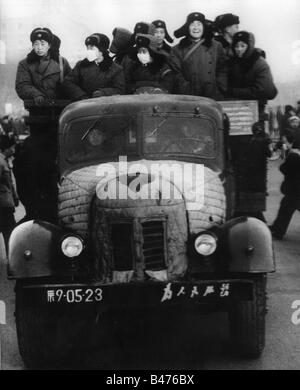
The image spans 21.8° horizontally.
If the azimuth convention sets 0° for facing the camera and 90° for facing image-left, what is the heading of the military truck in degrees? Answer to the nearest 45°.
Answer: approximately 0°

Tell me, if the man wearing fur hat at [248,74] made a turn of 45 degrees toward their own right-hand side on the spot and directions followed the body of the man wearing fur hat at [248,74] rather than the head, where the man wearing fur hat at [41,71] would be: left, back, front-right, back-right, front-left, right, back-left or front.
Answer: front

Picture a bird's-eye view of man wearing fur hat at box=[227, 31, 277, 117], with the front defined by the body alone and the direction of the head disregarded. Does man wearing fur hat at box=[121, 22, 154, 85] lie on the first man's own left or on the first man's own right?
on the first man's own right

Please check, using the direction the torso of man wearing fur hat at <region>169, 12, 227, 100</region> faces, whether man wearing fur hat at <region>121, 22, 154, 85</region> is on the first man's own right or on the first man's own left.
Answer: on the first man's own right

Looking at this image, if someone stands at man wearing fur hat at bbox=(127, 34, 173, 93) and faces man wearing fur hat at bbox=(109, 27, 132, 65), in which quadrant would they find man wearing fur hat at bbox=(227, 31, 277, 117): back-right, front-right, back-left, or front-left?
back-right
